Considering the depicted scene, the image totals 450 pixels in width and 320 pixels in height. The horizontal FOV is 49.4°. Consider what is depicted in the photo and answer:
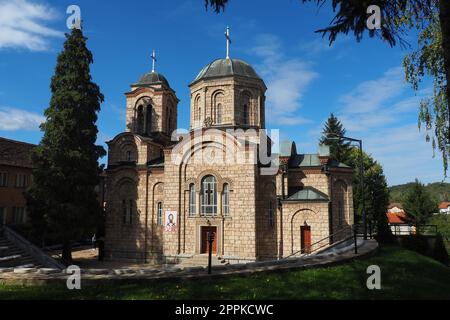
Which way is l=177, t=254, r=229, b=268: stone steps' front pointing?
toward the camera

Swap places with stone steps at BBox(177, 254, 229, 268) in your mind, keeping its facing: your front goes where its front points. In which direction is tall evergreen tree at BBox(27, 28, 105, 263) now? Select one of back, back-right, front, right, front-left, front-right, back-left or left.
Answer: right

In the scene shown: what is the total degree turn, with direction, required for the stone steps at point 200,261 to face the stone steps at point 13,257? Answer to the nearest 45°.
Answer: approximately 90° to its right
